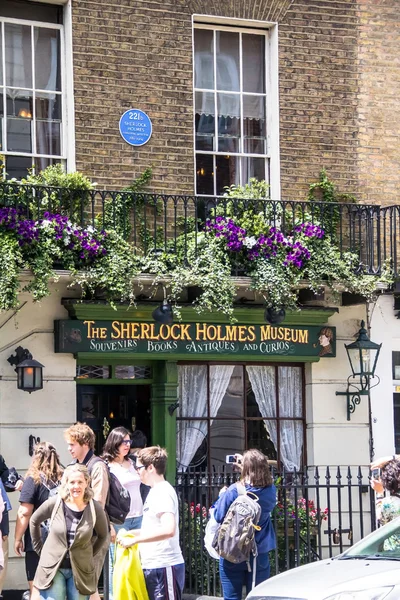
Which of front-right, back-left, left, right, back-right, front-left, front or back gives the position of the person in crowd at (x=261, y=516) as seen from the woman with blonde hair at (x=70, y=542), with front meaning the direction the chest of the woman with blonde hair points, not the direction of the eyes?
back-left

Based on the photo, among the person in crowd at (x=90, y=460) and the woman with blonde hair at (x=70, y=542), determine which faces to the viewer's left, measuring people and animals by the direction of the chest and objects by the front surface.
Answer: the person in crowd

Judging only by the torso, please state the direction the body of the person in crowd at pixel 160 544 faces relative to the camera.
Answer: to the viewer's left

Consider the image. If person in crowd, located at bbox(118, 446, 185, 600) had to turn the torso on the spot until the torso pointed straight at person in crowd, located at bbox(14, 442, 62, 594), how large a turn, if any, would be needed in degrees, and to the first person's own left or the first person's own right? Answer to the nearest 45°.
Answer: approximately 45° to the first person's own right

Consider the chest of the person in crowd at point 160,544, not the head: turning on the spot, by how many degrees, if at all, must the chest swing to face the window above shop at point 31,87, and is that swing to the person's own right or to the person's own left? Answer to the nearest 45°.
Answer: approximately 90° to the person's own right

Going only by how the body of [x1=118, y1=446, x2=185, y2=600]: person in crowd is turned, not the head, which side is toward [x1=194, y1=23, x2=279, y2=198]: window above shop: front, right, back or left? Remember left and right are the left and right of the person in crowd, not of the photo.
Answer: right

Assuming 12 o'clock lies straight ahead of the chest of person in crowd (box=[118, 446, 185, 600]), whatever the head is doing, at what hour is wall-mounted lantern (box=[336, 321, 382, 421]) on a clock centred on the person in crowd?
The wall-mounted lantern is roughly at 4 o'clock from the person in crowd.

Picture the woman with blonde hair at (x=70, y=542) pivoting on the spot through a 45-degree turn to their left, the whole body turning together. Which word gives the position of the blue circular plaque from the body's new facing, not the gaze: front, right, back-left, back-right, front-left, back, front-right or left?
back-left
